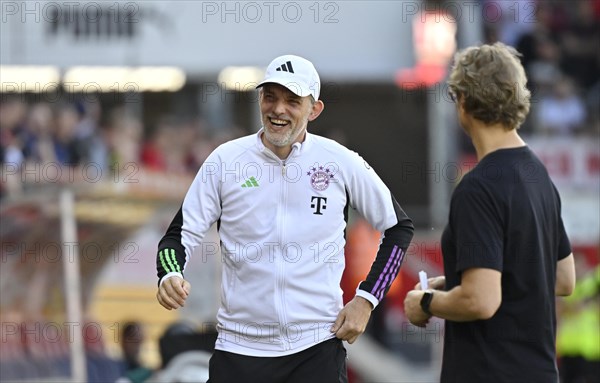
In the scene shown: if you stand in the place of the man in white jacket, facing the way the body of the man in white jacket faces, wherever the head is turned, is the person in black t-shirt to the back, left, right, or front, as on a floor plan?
left

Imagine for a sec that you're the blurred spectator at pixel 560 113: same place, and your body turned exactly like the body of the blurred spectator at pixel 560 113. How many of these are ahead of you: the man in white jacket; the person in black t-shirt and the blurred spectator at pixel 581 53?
2

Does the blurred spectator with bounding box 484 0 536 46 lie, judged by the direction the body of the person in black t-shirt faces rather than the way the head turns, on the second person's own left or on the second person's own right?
on the second person's own right

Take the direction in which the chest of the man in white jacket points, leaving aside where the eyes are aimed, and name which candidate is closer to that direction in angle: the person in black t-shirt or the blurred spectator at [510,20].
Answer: the person in black t-shirt

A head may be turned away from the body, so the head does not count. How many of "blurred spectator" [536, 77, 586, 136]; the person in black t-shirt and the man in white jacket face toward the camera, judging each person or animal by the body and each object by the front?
2

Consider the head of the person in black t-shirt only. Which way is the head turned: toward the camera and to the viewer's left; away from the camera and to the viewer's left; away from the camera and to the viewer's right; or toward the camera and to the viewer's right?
away from the camera and to the viewer's left

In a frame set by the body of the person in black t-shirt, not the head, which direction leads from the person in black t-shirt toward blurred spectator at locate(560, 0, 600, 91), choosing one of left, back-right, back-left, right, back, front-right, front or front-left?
front-right

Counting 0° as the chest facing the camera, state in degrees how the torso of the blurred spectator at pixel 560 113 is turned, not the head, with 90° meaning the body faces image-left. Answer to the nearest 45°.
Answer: approximately 0°

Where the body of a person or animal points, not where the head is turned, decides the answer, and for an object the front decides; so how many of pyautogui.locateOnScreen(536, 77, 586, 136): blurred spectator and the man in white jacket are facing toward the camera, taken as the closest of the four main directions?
2

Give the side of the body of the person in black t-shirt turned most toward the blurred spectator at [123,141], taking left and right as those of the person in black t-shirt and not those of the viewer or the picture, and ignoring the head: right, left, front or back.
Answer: front

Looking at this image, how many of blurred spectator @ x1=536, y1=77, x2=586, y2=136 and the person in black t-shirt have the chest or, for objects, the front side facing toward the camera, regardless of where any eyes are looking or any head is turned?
1

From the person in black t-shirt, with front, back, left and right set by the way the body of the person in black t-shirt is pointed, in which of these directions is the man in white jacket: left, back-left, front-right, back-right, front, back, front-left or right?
front-left

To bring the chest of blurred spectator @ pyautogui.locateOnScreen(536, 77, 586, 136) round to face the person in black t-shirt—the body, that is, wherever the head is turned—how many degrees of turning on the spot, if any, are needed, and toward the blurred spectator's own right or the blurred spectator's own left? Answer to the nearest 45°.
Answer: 0° — they already face them

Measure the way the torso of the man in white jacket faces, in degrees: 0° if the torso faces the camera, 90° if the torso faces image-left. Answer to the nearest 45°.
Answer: approximately 0°
